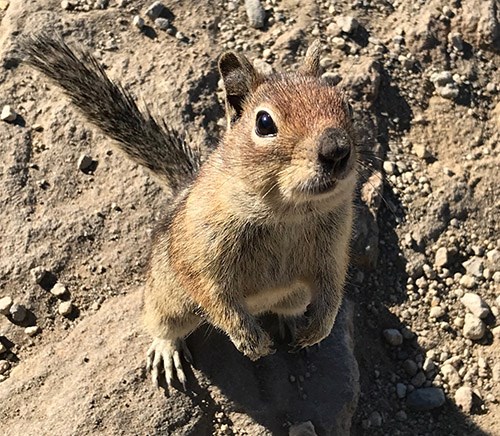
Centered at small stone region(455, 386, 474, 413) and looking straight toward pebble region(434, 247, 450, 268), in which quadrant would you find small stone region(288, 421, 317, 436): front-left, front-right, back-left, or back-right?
back-left

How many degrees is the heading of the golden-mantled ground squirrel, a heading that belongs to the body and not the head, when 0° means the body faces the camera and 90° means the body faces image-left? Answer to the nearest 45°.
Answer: approximately 315°

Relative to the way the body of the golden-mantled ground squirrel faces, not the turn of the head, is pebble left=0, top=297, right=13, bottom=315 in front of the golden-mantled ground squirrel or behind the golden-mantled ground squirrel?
behind

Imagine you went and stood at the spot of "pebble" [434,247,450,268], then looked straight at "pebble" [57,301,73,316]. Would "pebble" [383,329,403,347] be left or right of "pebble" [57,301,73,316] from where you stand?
left

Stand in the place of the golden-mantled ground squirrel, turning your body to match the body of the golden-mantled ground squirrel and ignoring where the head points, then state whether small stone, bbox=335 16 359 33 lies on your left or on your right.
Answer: on your left
